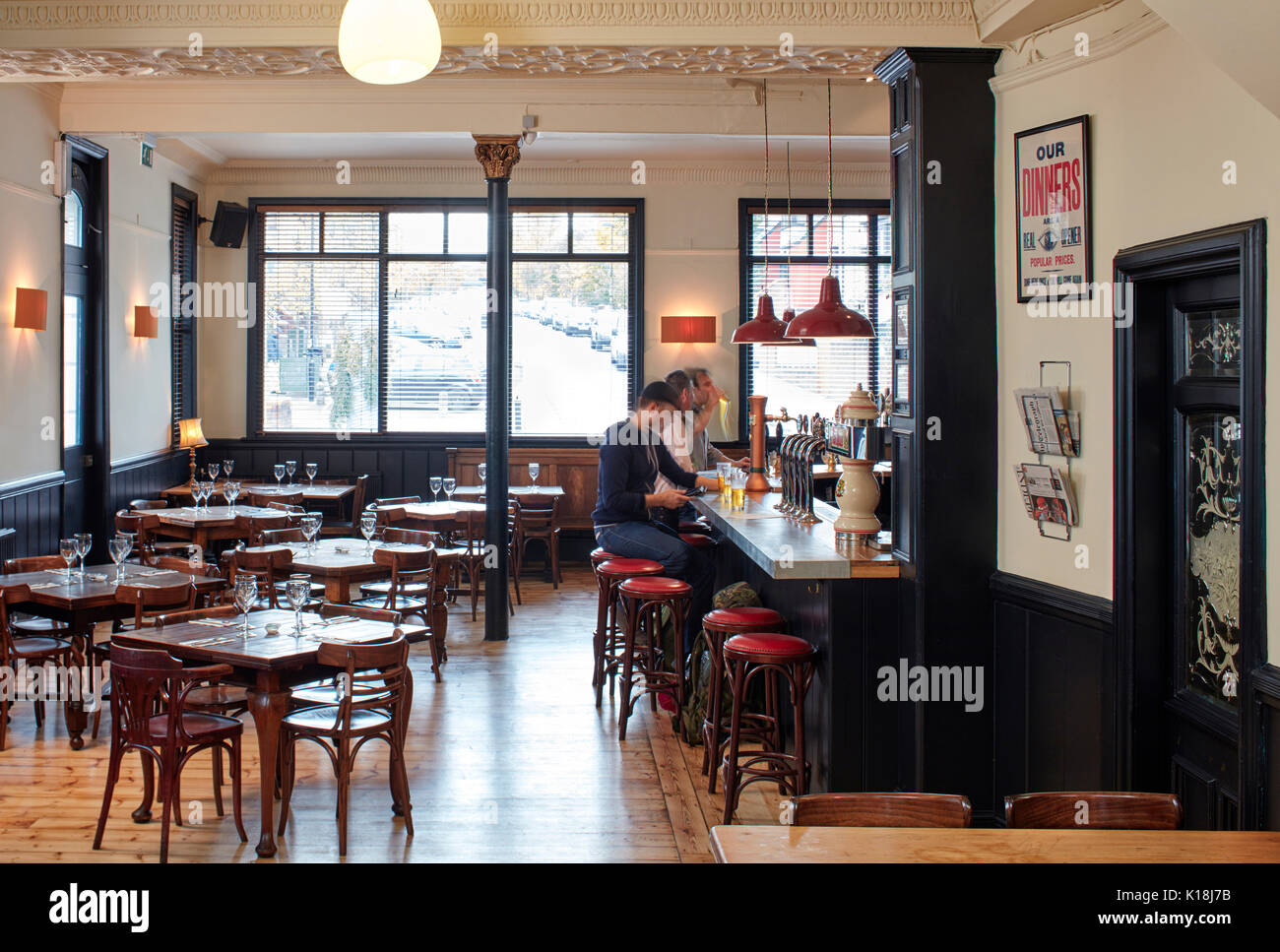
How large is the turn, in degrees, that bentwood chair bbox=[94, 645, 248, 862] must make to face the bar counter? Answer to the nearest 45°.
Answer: approximately 45° to its right

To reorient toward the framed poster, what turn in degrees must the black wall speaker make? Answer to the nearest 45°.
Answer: approximately 45° to its right

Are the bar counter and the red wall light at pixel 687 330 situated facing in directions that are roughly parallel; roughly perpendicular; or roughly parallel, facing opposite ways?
roughly perpendicular

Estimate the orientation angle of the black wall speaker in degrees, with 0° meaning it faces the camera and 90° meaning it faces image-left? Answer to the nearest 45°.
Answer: approximately 315°

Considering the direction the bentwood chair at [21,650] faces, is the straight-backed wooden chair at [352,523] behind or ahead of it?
ahead

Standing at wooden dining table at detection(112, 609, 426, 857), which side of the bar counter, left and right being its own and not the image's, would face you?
front

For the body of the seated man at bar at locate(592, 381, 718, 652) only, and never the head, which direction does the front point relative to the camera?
to the viewer's right

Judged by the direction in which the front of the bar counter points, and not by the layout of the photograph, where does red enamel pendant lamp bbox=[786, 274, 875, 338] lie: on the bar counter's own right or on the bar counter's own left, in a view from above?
on the bar counter's own right

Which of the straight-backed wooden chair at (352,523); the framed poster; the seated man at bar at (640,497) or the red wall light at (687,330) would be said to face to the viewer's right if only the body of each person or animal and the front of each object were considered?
the seated man at bar

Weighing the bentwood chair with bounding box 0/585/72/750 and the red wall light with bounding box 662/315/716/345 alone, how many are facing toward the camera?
1

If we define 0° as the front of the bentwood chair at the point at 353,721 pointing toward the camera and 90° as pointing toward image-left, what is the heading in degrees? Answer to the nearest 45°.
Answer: approximately 135°
